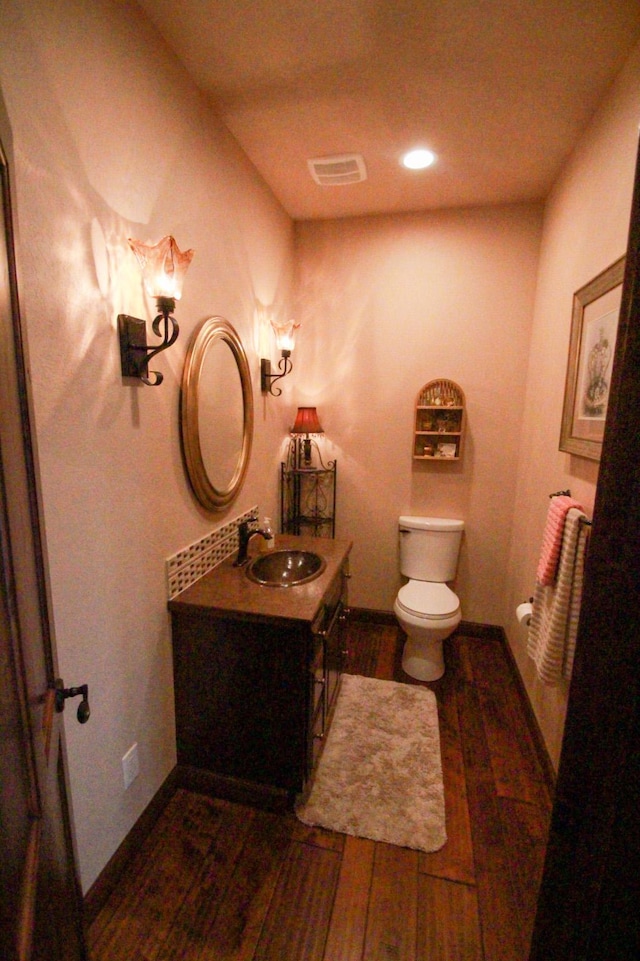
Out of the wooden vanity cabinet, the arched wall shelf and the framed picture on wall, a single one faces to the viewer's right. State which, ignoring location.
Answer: the wooden vanity cabinet

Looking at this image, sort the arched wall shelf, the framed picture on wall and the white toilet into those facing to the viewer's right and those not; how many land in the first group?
0

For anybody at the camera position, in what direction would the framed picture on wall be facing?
facing the viewer and to the left of the viewer

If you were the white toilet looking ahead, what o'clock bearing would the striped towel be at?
The striped towel is roughly at 11 o'clock from the white toilet.

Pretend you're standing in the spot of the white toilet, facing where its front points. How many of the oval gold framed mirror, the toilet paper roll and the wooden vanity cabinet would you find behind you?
0

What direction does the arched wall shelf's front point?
toward the camera

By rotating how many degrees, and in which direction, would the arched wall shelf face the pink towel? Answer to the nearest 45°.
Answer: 0° — it already faces it

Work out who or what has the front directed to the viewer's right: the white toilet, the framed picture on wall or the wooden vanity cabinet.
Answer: the wooden vanity cabinet

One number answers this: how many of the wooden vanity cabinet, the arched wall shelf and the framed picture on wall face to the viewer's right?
1

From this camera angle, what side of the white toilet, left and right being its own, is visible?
front

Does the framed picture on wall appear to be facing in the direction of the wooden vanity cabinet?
yes

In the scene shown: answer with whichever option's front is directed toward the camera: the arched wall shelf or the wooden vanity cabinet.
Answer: the arched wall shelf

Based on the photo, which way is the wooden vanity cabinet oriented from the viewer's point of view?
to the viewer's right
